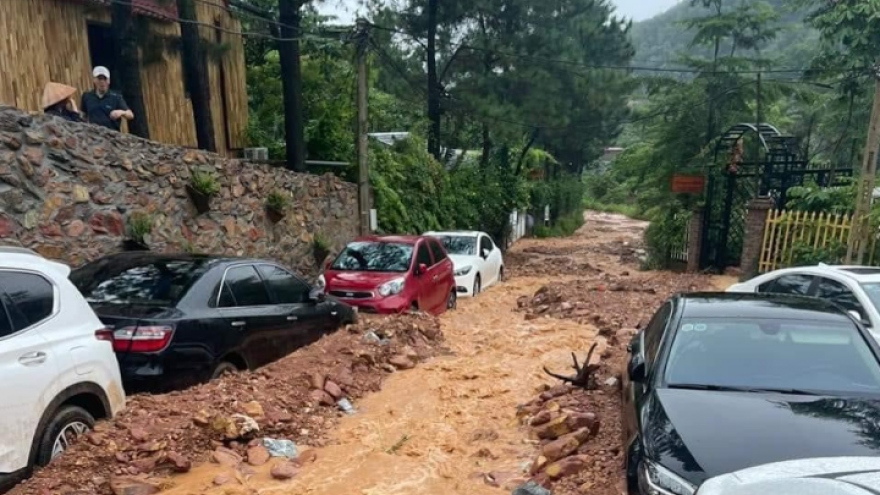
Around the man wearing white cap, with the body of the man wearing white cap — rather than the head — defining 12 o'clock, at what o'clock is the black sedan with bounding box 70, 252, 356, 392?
The black sedan is roughly at 12 o'clock from the man wearing white cap.

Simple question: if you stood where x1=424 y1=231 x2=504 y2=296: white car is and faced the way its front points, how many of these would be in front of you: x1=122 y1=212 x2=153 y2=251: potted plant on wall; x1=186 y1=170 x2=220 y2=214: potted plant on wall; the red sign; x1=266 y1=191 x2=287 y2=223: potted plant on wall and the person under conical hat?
4

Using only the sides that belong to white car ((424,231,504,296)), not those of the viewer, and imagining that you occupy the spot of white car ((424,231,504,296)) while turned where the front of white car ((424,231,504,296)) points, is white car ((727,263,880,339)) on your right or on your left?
on your left

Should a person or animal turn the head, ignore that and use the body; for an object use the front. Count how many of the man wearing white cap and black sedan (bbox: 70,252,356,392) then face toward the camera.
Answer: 1

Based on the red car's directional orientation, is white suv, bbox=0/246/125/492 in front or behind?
in front

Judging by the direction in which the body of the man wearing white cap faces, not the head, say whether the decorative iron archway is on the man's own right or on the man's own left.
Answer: on the man's own left

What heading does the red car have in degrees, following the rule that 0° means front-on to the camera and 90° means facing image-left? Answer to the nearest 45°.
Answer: approximately 45°

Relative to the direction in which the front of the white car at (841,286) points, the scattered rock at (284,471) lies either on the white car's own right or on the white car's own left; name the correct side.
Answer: on the white car's own right

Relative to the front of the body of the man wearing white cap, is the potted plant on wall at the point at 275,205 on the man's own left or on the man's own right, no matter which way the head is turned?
on the man's own left
